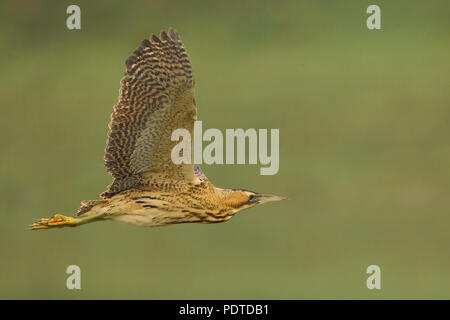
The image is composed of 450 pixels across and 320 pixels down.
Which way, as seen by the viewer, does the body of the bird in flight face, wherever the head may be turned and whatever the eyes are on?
to the viewer's right
